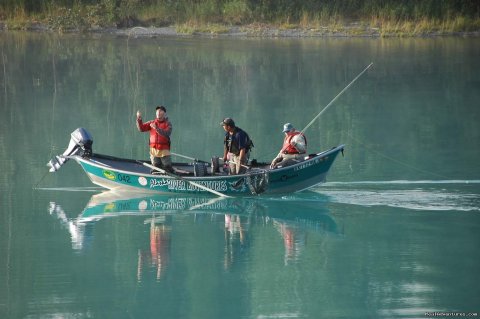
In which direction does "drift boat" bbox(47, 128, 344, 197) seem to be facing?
to the viewer's right

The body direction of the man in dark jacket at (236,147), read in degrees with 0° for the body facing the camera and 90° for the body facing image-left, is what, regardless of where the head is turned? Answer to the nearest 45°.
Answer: approximately 45°

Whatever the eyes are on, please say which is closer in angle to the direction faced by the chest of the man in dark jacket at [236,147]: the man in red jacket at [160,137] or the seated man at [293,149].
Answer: the man in red jacket

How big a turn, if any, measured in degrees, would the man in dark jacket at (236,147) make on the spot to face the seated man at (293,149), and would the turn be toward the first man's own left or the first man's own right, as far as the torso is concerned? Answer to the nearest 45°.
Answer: approximately 135° to the first man's own left

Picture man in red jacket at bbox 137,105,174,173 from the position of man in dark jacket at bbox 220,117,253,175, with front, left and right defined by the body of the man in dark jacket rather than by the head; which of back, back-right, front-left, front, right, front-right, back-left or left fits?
front-right
